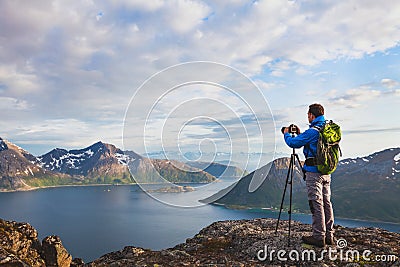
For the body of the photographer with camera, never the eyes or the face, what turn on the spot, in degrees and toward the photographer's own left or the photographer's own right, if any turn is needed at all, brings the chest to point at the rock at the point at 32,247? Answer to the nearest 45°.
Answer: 0° — they already face it

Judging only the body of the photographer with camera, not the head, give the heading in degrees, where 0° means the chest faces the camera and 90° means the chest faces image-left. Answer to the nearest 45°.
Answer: approximately 90°

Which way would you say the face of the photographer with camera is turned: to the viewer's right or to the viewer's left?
to the viewer's left
